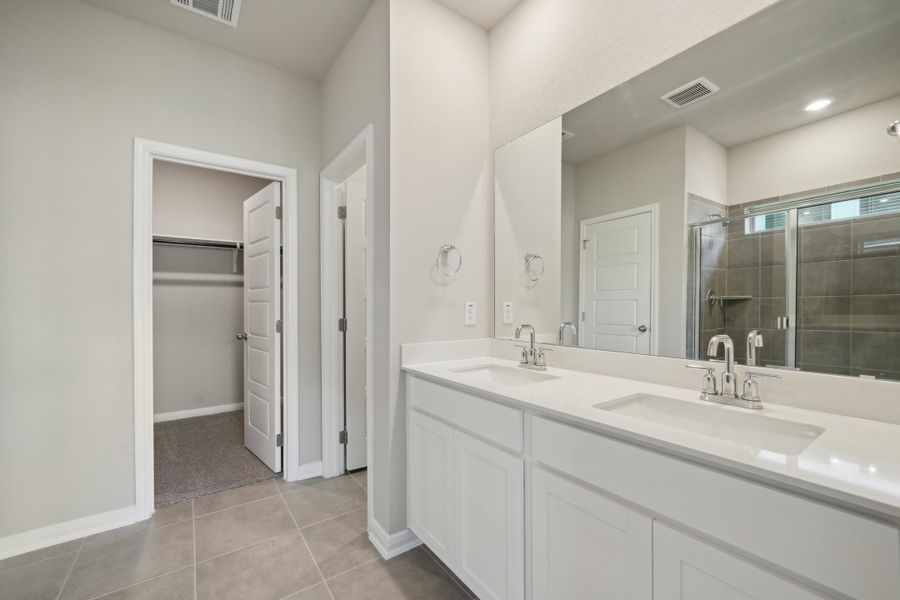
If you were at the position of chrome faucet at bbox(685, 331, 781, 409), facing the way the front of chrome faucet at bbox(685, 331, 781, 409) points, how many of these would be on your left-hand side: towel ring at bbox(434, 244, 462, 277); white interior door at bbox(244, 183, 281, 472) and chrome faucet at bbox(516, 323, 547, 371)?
0

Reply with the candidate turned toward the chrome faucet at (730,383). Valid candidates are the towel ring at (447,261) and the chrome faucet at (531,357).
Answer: the towel ring

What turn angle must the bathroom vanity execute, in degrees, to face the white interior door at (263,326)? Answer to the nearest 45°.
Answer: approximately 45° to its right

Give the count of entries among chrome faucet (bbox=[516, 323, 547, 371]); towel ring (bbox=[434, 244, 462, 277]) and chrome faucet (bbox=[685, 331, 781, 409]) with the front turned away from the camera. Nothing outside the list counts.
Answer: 0

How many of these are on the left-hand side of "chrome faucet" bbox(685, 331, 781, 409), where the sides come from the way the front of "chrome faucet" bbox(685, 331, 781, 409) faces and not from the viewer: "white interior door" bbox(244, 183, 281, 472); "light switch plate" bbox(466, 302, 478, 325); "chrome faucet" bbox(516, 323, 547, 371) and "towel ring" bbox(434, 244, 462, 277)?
0

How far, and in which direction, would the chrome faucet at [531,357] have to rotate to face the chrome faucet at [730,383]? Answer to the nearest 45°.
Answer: approximately 90° to its left

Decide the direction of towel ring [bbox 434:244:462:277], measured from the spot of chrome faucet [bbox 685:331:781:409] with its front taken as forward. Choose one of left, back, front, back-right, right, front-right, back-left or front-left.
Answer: front-right

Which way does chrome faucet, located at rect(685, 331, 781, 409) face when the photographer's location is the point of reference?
facing the viewer and to the left of the viewer

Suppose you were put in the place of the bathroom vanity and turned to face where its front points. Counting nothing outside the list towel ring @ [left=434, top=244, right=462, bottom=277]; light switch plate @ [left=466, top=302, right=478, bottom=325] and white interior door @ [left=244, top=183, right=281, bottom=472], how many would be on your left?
0

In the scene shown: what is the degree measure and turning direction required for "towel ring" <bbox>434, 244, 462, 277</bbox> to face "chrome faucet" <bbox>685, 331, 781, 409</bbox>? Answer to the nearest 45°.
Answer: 0° — it already faces it

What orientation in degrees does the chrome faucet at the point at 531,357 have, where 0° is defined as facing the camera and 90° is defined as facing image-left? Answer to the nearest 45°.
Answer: approximately 45°
